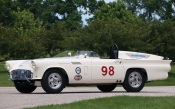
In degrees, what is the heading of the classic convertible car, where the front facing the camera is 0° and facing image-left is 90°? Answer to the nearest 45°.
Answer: approximately 45°
